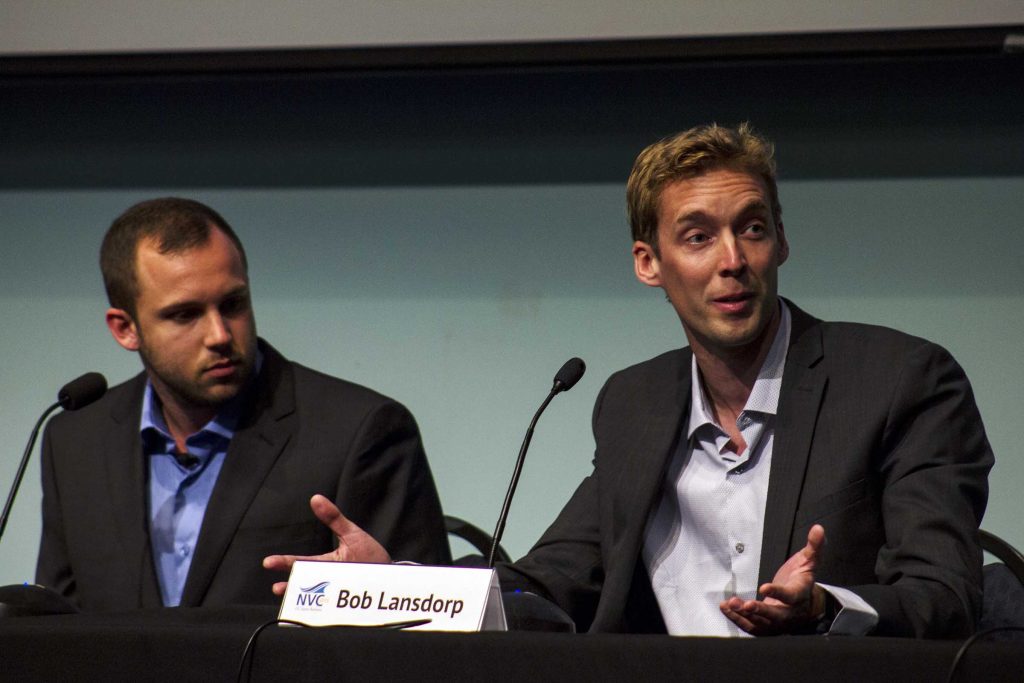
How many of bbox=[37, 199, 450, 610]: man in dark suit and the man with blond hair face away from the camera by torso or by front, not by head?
0

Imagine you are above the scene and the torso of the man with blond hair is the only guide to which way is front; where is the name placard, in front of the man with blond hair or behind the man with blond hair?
in front

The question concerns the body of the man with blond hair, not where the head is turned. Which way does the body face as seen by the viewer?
toward the camera

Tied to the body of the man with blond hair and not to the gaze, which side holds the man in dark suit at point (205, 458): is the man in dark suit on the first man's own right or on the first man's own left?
on the first man's own right

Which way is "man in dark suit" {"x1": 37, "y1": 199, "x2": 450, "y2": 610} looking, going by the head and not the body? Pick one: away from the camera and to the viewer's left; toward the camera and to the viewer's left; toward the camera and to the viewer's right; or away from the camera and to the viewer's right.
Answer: toward the camera and to the viewer's right

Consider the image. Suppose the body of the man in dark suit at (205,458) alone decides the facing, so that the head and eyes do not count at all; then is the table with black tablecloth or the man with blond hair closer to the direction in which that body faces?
the table with black tablecloth

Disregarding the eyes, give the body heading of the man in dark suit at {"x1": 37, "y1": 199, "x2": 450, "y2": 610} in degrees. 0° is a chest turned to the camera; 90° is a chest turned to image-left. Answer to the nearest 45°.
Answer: approximately 45°

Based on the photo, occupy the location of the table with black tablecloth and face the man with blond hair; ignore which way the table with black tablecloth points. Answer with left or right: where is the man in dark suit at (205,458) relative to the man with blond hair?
left
